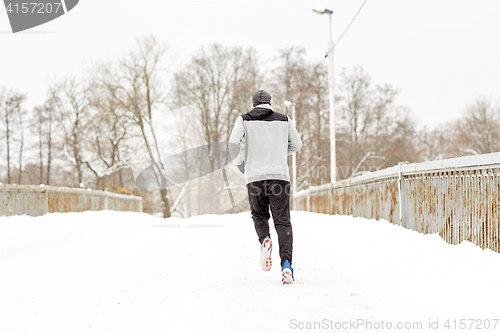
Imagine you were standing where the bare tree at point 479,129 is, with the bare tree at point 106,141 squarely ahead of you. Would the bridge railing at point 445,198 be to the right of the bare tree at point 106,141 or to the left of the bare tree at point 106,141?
left

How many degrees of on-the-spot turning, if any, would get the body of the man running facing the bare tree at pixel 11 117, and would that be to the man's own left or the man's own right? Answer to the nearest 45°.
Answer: approximately 45° to the man's own left

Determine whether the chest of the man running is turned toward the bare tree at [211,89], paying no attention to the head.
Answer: yes

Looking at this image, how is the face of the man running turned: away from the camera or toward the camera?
away from the camera

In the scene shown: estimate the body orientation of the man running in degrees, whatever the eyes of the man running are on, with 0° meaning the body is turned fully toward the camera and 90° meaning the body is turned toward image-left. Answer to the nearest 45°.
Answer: approximately 180°

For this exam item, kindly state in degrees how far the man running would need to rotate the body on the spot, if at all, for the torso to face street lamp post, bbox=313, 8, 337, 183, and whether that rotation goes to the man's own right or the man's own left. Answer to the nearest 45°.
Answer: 0° — they already face it

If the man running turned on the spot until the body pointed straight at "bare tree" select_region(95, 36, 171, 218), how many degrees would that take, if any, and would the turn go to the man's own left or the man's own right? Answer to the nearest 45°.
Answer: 0° — they already face it
